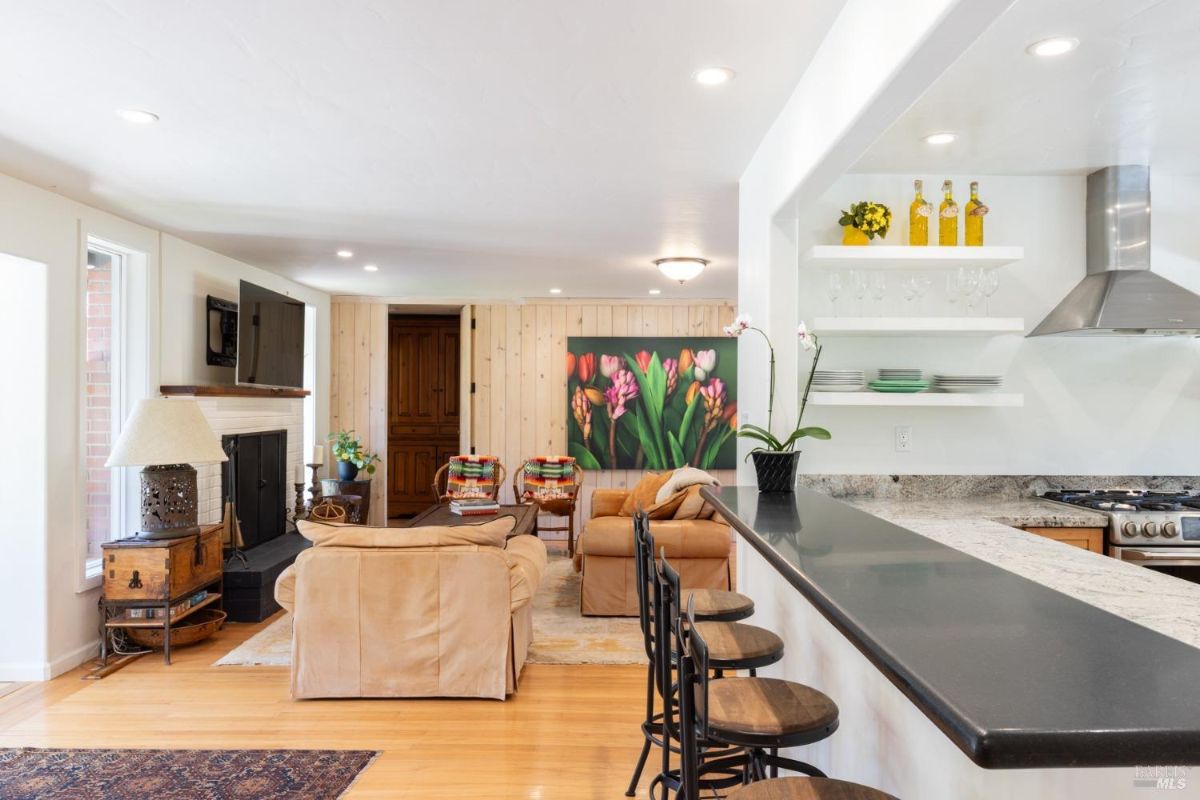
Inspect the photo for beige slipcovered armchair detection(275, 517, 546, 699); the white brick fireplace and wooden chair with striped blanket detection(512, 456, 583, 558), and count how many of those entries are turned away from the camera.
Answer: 1

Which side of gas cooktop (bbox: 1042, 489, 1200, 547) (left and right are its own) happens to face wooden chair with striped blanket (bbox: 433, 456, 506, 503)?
right

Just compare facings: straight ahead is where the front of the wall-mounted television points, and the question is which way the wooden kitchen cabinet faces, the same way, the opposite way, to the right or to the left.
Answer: to the right

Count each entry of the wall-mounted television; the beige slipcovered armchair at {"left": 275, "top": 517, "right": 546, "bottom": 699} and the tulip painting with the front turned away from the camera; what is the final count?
1

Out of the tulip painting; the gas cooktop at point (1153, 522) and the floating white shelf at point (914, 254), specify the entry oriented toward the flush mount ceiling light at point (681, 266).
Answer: the tulip painting

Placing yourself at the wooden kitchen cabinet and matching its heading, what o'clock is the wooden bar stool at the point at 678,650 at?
The wooden bar stool is roughly at 1 o'clock from the wooden kitchen cabinet.

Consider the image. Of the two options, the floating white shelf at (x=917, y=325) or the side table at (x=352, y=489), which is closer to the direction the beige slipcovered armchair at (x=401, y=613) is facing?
the side table

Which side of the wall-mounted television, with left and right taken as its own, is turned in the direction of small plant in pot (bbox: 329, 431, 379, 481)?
left

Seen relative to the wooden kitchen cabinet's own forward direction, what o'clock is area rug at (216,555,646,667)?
The area rug is roughly at 3 o'clock from the wooden kitchen cabinet.

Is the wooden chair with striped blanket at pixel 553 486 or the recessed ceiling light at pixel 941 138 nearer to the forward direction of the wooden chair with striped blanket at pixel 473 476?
the recessed ceiling light

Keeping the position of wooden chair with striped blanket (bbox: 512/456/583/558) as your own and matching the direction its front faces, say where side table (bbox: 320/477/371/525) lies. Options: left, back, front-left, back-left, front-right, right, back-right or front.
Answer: right

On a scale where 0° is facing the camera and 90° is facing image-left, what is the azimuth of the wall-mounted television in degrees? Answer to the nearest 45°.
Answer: approximately 315°

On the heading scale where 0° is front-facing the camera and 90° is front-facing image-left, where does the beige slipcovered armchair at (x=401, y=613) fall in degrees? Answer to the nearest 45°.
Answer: approximately 180°

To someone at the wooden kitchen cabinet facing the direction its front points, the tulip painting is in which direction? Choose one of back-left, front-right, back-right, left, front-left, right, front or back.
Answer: back-right

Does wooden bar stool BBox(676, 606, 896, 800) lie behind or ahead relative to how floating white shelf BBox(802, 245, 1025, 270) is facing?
ahead

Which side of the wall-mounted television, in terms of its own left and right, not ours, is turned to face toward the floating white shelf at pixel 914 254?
front
